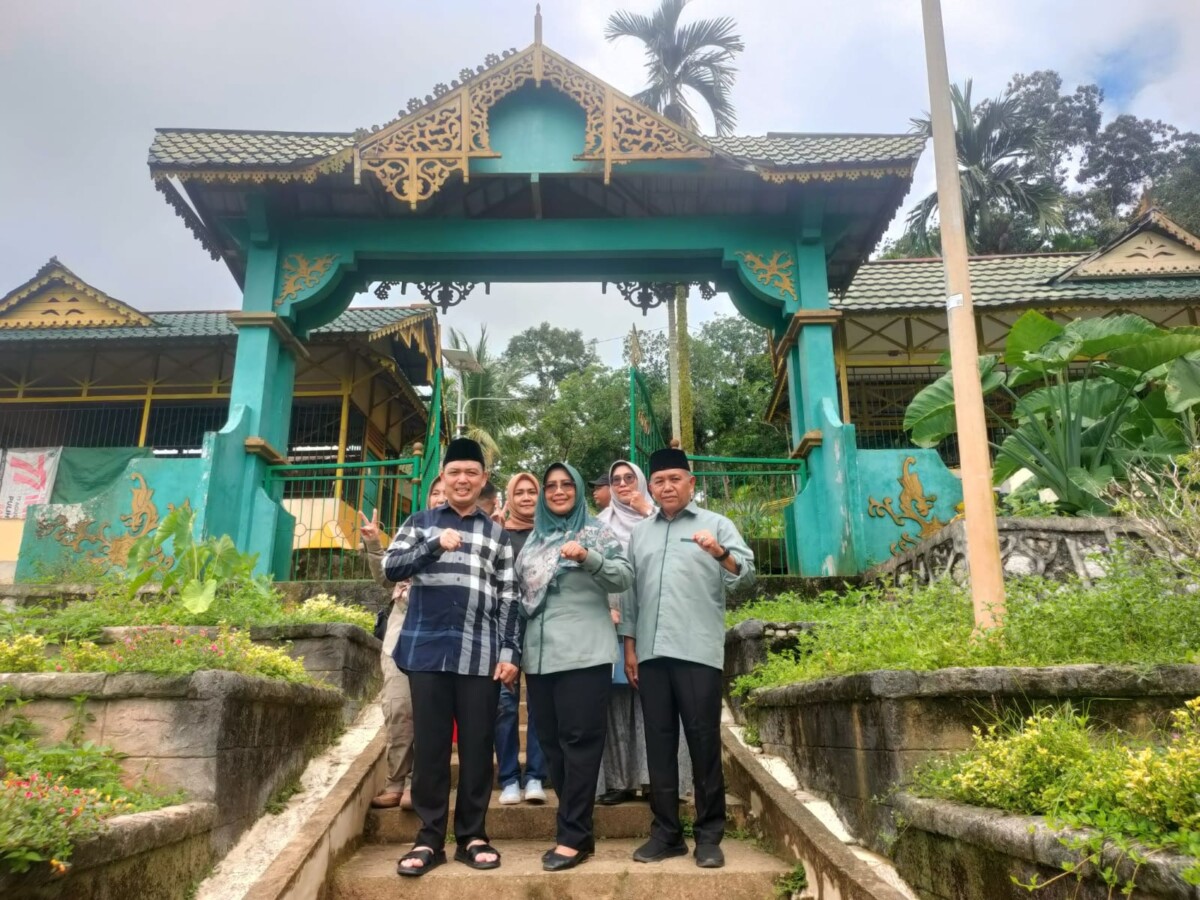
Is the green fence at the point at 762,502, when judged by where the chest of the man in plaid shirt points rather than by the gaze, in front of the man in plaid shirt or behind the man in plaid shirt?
behind

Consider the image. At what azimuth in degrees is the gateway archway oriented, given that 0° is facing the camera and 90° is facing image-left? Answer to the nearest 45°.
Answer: approximately 0°

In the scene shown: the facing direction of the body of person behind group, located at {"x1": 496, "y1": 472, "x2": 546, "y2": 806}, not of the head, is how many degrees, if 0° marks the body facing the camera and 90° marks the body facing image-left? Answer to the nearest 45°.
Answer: approximately 0°

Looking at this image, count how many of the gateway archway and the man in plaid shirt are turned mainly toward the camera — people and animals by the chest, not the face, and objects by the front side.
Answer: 2

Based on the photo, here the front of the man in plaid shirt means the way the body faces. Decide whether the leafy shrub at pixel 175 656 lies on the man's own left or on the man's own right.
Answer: on the man's own right

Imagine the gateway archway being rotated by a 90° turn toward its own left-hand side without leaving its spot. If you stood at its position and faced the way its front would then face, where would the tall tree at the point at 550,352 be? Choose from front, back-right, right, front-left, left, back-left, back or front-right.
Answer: left
